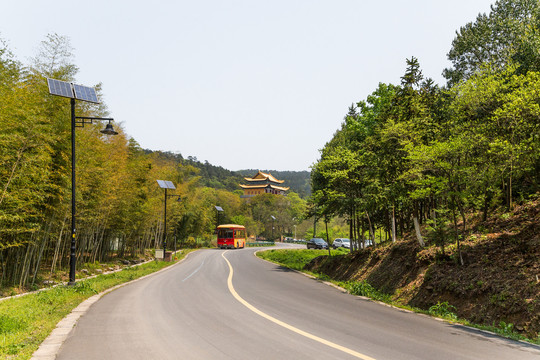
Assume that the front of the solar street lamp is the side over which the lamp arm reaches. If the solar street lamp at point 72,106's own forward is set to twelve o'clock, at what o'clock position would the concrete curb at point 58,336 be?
The concrete curb is roughly at 3 o'clock from the solar street lamp.

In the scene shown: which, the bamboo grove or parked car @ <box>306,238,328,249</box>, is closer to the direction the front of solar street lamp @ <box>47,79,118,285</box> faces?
the parked car

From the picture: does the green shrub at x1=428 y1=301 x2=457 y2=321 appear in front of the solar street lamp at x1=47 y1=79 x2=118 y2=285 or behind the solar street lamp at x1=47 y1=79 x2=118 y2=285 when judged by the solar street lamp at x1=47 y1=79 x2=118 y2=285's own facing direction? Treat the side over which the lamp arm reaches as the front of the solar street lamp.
in front

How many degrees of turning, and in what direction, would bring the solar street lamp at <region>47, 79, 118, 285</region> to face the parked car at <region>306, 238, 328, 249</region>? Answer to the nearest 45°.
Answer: approximately 45° to its left

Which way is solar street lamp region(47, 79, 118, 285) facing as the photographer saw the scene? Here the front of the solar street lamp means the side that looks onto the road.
facing to the right of the viewer

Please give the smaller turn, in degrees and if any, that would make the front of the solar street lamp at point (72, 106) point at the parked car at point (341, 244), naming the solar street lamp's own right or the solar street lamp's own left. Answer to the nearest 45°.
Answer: approximately 45° to the solar street lamp's own left

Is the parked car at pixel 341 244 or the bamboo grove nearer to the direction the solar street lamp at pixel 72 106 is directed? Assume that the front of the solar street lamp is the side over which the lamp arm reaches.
the parked car

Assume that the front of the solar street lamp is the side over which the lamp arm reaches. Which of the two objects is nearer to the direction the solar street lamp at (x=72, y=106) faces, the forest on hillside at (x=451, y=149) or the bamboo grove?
the forest on hillside

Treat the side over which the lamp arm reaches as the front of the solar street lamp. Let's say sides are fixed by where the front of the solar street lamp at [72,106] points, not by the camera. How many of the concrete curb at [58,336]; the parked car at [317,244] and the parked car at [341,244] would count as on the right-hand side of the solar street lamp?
1
